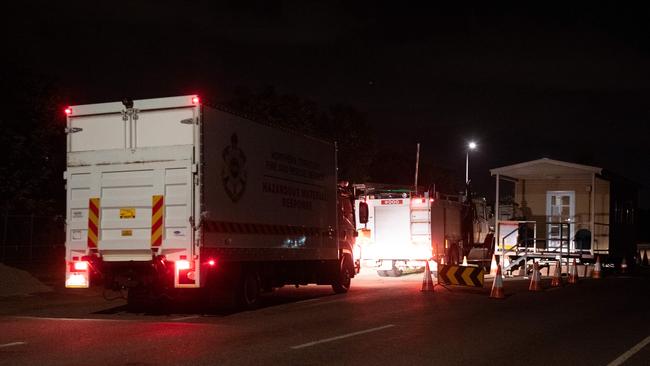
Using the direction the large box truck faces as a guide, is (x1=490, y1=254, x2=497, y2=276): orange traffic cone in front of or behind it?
in front

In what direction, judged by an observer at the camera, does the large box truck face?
facing away from the viewer and to the right of the viewer

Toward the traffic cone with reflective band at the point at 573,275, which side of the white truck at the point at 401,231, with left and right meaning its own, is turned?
right

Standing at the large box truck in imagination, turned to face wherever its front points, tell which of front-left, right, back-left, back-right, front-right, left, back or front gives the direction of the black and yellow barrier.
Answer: front

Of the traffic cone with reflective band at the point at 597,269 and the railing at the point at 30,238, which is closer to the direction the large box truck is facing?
the traffic cone with reflective band

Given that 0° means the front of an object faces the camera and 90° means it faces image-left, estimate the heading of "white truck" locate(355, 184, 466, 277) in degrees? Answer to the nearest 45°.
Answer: approximately 225°

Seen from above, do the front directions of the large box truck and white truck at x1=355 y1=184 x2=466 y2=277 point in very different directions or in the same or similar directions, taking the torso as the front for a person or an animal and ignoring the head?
same or similar directions

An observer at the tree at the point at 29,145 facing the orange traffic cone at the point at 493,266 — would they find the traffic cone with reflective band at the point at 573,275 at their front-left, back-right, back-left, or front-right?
front-right

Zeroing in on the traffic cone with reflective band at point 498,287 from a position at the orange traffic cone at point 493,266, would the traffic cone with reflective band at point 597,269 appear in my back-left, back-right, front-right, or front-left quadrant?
front-left

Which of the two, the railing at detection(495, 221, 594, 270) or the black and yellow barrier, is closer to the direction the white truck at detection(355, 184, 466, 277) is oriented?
the railing

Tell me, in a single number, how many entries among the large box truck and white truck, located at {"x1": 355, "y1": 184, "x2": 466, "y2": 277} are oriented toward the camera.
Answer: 0
